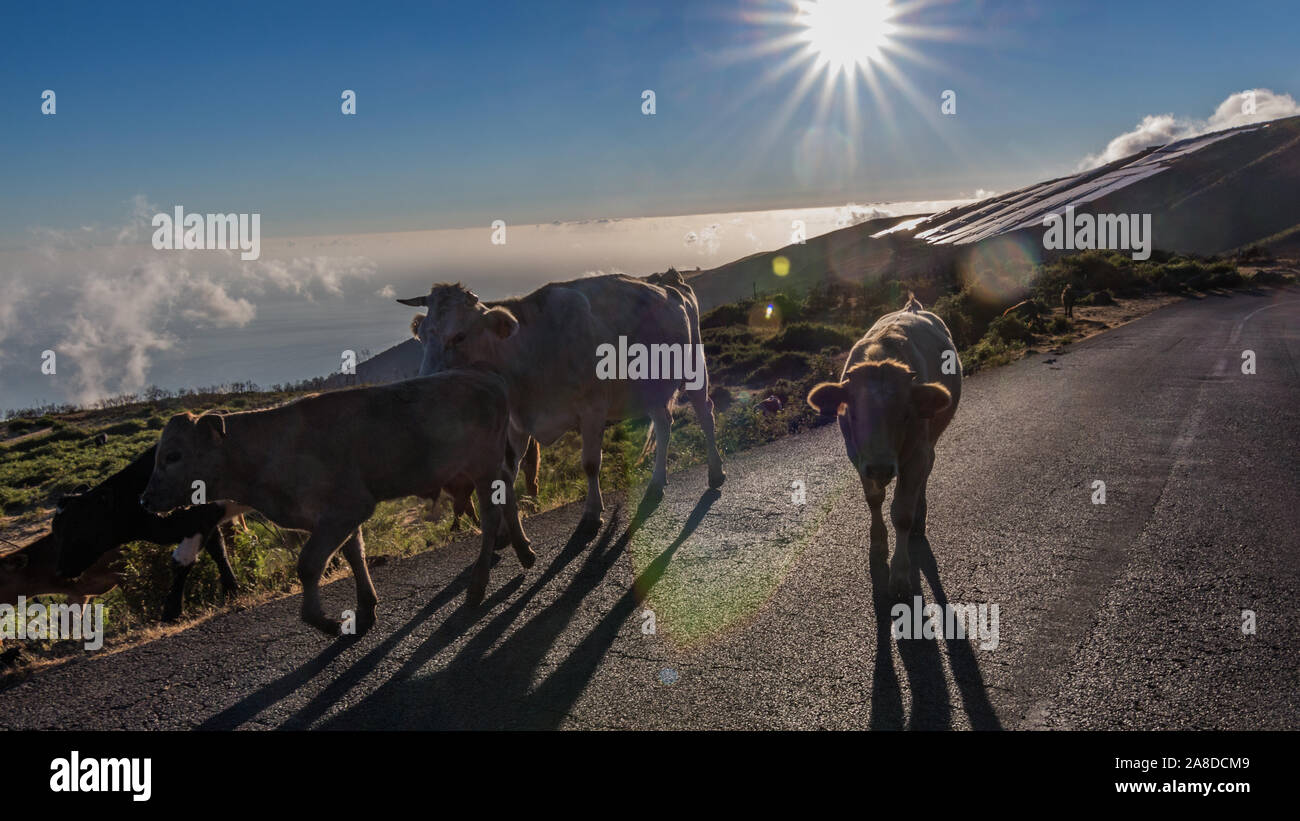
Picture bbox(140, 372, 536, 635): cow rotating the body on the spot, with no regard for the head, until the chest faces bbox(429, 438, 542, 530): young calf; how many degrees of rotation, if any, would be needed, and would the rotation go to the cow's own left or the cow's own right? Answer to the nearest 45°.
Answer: approximately 135° to the cow's own right

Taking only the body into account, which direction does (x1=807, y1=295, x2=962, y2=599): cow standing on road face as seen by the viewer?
toward the camera

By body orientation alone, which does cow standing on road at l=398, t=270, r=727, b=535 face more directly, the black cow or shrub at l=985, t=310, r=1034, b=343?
the black cow

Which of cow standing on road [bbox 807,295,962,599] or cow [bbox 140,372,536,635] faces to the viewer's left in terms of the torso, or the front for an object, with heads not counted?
the cow

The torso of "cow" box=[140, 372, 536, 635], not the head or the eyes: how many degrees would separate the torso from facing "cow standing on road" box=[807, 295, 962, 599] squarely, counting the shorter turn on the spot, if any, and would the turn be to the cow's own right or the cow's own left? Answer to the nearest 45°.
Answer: approximately 180°

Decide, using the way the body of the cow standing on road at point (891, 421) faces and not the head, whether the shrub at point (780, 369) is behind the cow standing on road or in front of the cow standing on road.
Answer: behind

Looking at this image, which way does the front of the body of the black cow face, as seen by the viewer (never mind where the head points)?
to the viewer's left

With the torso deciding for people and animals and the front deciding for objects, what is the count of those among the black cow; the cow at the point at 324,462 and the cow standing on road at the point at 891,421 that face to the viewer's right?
0

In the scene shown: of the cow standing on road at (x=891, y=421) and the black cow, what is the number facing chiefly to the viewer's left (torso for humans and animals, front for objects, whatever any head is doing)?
1

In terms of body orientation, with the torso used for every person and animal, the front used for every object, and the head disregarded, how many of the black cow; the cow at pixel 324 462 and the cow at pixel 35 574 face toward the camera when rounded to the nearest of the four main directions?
0

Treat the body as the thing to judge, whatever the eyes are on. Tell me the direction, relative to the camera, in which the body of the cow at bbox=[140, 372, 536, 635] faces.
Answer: to the viewer's left
